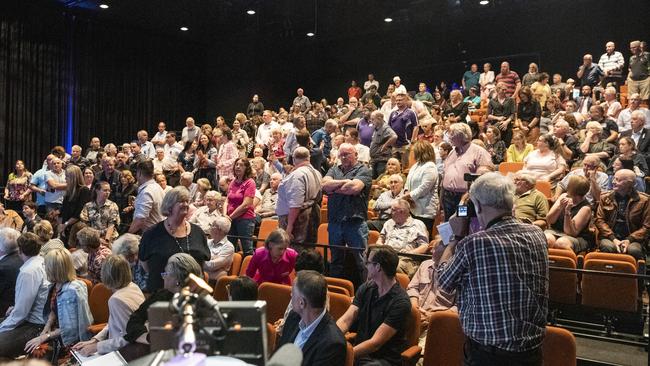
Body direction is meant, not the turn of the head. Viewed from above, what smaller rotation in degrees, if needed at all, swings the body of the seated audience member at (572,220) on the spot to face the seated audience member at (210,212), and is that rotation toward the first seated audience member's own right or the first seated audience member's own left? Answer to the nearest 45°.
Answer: approximately 45° to the first seated audience member's own right

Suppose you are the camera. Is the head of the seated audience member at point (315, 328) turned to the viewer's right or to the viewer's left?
to the viewer's left

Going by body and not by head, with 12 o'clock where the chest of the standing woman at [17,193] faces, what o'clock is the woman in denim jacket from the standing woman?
The woman in denim jacket is roughly at 12 o'clock from the standing woman.

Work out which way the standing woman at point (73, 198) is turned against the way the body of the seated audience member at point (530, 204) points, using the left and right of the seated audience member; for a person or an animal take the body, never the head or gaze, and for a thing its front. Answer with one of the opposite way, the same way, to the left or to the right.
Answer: the opposite way

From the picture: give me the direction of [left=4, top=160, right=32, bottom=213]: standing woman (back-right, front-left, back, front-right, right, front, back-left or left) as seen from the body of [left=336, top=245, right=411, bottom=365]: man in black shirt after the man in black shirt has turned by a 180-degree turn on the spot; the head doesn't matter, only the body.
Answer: left

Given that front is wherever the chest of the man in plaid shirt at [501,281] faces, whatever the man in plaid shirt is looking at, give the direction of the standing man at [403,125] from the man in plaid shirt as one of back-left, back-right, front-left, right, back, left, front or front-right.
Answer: front-right

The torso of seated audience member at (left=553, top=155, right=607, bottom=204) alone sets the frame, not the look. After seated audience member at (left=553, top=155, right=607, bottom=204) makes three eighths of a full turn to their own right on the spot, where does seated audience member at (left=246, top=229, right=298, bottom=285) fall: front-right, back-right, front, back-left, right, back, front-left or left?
back-left

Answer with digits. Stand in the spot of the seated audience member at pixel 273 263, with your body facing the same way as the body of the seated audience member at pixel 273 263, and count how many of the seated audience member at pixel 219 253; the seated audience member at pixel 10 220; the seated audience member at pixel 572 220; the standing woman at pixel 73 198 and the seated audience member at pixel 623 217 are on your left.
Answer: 2

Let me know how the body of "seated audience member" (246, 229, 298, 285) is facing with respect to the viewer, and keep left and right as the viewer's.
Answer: facing the viewer

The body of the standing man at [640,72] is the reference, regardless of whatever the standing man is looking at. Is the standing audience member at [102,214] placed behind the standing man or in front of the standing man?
in front

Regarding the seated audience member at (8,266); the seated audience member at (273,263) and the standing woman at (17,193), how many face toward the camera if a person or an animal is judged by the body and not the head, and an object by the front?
2

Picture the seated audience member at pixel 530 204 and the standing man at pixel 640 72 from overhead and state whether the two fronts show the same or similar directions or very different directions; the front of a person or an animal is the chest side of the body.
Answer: same or similar directions

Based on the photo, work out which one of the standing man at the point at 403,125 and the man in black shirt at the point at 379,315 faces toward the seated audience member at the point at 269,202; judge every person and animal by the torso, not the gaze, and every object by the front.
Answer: the standing man

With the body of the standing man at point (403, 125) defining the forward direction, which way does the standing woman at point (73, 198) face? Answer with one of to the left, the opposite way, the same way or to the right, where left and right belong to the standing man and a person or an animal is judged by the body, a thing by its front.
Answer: the same way

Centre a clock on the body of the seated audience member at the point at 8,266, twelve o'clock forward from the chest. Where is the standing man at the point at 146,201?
The standing man is roughly at 7 o'clock from the seated audience member.

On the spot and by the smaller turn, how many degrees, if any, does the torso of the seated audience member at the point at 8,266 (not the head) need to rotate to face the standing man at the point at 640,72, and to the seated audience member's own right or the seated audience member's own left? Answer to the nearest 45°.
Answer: approximately 180°

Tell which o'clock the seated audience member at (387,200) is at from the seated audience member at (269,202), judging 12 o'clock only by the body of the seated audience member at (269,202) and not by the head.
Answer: the seated audience member at (387,200) is roughly at 9 o'clock from the seated audience member at (269,202).
